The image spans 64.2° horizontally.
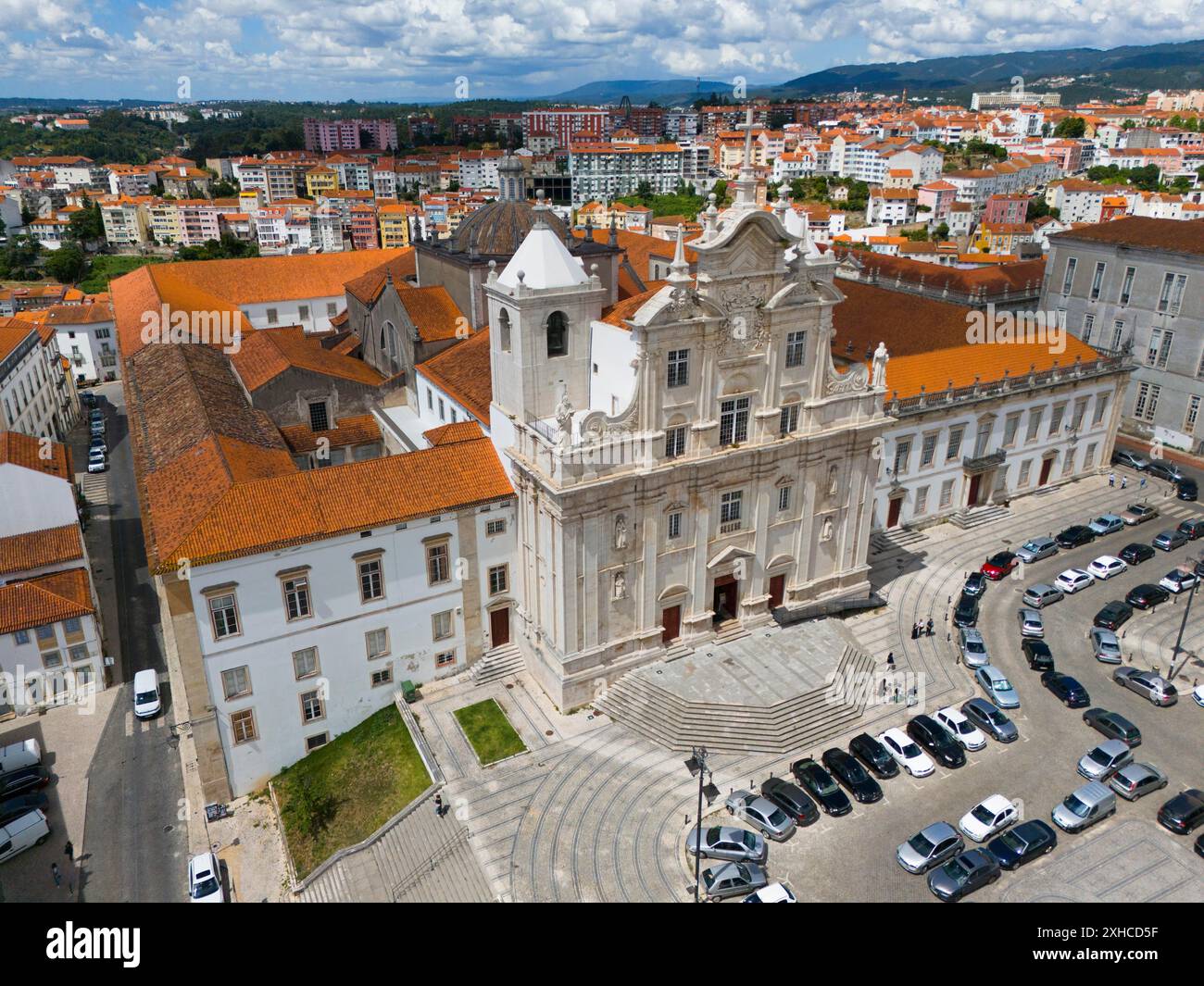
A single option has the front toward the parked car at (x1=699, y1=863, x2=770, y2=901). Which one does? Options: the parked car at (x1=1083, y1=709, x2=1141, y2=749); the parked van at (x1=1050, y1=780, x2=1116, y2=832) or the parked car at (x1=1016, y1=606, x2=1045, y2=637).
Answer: the parked van

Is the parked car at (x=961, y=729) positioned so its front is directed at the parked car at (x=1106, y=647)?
no

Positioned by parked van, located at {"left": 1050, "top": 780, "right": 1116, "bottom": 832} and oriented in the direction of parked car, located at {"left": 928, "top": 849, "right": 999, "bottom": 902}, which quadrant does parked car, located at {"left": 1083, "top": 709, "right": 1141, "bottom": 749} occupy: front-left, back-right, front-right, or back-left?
back-right

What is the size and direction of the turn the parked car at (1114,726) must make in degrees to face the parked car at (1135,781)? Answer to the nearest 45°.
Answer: approximately 135° to its left

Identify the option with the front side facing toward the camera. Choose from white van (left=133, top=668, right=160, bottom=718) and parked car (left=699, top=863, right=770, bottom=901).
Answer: the white van

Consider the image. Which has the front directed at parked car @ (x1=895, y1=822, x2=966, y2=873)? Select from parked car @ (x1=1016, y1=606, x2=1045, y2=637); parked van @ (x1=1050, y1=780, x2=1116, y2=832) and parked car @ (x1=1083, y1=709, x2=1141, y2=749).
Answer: the parked van

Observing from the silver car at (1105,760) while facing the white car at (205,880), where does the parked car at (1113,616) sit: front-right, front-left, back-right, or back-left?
back-right

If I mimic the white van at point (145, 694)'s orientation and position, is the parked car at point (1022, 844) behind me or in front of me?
in front

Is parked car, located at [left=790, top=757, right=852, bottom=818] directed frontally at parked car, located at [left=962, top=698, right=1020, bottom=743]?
no

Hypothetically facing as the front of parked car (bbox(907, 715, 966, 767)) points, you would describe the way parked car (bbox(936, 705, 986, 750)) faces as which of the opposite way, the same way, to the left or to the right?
the same way

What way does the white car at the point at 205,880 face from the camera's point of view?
toward the camera
